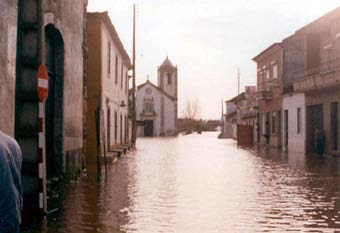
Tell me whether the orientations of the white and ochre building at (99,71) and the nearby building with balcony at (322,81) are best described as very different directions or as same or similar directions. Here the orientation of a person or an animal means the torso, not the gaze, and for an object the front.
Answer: very different directions

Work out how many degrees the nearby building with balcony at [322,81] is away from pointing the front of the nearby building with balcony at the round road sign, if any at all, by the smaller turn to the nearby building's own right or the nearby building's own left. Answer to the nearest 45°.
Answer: approximately 45° to the nearby building's own left

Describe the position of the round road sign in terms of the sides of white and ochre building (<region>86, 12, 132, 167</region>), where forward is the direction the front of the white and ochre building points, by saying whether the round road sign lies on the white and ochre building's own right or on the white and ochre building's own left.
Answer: on the white and ochre building's own right

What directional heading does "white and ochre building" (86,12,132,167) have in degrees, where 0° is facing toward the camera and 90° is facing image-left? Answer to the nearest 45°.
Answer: approximately 270°

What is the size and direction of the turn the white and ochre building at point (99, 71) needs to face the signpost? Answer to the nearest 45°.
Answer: approximately 90° to its right

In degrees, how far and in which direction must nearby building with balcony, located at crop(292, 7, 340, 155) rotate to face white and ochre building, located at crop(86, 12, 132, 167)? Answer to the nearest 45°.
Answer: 0° — it already faces it

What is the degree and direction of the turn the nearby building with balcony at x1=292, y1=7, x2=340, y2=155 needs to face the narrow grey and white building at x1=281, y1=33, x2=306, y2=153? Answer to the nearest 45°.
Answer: approximately 135° to its right

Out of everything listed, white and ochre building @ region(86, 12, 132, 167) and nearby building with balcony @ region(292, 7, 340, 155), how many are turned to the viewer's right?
1
